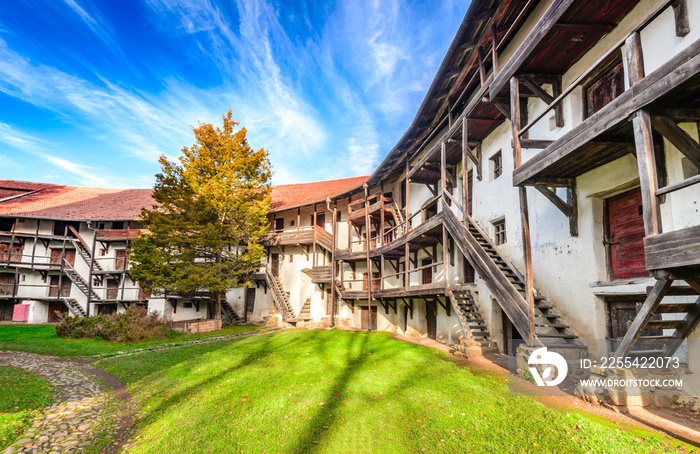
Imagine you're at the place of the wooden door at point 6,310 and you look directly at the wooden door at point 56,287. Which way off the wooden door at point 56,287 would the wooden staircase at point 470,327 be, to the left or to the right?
right

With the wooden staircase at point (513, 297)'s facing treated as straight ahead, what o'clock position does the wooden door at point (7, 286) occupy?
The wooden door is roughly at 5 o'clock from the wooden staircase.

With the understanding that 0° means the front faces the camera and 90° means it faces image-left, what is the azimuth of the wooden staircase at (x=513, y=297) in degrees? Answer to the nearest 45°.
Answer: approximately 315°

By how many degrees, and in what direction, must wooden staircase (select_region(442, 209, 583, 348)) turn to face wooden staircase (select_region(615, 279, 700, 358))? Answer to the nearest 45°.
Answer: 0° — it already faces it

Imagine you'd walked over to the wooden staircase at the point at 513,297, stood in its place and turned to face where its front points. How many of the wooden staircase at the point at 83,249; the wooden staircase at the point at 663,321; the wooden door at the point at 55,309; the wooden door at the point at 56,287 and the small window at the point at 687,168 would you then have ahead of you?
2

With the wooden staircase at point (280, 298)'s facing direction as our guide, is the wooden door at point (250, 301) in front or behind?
behind

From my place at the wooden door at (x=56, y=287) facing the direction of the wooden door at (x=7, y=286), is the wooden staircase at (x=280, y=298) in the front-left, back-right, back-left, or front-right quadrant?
back-left

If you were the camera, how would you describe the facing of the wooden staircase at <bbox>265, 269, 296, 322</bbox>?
facing the viewer and to the right of the viewer

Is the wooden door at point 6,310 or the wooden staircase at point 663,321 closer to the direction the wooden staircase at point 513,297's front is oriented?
the wooden staircase
